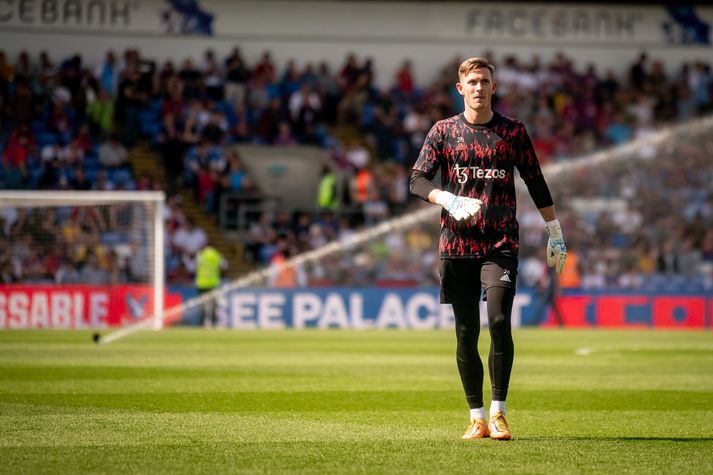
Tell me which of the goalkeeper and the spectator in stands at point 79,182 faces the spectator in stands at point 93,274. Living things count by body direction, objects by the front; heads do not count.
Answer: the spectator in stands at point 79,182

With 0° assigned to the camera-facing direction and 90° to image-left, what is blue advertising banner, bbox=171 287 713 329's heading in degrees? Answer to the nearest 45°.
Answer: approximately 0°

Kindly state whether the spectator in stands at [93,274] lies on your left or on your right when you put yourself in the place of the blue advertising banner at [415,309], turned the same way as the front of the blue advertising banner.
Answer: on your right

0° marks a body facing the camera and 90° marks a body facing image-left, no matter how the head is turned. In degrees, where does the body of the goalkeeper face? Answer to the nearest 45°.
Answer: approximately 0°

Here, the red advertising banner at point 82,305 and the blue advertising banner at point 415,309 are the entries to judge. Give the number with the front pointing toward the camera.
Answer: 2

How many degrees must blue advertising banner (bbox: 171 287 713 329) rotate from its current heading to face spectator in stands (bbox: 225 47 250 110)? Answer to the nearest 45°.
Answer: approximately 135° to its right

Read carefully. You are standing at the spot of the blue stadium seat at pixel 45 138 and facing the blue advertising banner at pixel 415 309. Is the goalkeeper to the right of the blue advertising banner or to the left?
right

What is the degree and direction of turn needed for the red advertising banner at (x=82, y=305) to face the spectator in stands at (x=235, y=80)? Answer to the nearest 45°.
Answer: approximately 135° to its left

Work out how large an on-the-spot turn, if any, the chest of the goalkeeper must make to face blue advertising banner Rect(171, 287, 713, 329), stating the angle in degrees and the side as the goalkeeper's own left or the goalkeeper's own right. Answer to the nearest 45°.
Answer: approximately 180°
